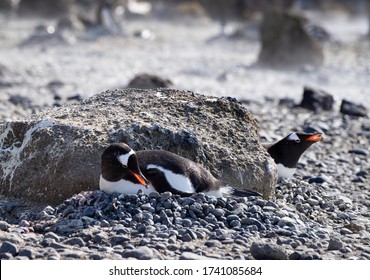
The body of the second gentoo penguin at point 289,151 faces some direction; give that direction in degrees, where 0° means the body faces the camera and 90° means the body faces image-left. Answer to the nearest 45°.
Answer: approximately 270°

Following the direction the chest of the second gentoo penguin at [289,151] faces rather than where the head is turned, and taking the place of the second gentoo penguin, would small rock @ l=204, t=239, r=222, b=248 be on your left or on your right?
on your right

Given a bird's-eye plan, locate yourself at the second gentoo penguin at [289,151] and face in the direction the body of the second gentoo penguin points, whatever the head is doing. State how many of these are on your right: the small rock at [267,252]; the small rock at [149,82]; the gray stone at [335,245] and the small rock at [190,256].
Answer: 3

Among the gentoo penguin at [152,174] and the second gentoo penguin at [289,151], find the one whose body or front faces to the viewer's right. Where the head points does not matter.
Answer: the second gentoo penguin

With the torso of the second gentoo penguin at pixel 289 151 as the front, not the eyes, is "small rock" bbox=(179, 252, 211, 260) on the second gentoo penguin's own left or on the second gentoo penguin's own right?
on the second gentoo penguin's own right

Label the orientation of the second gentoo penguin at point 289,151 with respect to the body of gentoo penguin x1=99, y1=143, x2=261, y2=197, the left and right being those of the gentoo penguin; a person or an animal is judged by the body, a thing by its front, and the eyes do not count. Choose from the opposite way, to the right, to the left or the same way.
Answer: the opposite way

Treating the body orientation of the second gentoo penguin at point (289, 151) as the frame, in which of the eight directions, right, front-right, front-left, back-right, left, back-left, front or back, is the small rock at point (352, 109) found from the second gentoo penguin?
left

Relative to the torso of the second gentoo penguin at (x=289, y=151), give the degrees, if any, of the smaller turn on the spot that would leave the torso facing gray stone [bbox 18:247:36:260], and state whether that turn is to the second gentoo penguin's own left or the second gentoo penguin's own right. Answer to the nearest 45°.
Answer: approximately 135° to the second gentoo penguin's own right

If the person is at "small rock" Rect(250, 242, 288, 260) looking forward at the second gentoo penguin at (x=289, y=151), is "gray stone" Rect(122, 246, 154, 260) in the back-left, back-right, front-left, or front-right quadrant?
back-left

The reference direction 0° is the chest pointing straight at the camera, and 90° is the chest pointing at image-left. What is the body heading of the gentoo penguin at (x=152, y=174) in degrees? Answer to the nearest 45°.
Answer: approximately 90°

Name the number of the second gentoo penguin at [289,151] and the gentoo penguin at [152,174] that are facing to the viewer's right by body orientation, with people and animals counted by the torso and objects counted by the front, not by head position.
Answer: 1

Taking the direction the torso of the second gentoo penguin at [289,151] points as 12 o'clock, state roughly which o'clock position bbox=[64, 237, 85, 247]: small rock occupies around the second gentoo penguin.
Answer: The small rock is roughly at 4 o'clock from the second gentoo penguin.

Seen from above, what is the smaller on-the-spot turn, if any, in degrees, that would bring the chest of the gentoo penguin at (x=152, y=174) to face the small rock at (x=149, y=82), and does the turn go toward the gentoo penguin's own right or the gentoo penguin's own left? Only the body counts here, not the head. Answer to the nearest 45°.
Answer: approximately 90° to the gentoo penguin's own right
